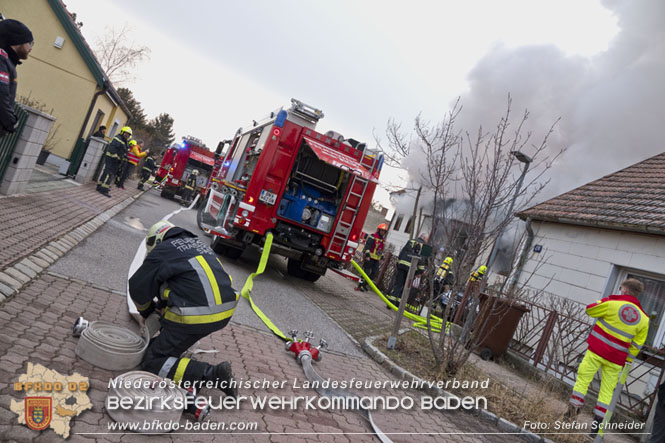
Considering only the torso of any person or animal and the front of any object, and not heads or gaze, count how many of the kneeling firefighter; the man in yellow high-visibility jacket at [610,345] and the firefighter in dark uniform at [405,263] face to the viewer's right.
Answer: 1

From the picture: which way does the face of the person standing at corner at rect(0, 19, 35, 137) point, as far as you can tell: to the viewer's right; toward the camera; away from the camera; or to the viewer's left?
to the viewer's right

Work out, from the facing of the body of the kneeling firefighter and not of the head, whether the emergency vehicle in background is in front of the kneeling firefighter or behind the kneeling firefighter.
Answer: in front

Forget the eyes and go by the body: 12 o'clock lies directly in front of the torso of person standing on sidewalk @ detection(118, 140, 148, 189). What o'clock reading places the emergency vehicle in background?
The emergency vehicle in background is roughly at 10 o'clock from the person standing on sidewalk.

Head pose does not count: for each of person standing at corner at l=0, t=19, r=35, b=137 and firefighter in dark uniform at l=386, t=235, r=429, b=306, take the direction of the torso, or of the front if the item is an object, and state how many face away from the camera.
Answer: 0

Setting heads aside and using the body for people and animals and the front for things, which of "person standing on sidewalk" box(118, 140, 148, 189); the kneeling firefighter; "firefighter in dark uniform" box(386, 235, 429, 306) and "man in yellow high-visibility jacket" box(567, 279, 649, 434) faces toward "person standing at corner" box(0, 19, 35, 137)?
the kneeling firefighter

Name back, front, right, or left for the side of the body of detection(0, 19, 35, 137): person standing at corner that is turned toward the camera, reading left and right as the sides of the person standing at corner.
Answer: right

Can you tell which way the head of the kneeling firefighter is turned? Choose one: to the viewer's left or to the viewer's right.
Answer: to the viewer's left

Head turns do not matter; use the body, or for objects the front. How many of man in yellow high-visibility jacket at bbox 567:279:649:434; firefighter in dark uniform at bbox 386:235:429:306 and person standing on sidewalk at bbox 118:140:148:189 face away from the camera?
2

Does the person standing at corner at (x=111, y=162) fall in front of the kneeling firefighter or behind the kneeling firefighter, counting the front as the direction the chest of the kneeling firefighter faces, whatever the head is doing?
in front

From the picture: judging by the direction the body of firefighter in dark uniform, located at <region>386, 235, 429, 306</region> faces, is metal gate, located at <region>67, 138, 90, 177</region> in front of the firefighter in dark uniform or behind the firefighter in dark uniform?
behind
